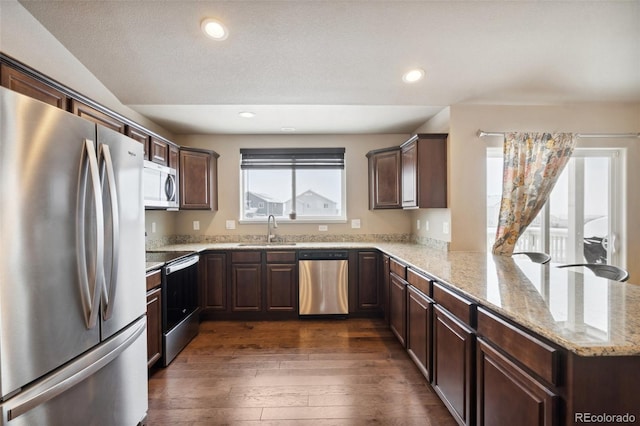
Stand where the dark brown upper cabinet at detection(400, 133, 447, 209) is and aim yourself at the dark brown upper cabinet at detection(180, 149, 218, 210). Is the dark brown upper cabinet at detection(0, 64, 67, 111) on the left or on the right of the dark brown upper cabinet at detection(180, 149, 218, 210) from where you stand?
left

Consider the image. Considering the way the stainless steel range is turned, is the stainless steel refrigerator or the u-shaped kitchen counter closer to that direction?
the u-shaped kitchen counter

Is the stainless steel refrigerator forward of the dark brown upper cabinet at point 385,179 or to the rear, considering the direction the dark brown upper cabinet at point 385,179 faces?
forward

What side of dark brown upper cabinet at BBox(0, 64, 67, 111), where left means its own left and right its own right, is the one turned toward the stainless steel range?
left

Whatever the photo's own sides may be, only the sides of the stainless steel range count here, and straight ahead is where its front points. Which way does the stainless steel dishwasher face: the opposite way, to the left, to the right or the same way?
to the right

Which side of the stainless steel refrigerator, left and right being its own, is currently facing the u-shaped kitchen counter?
front

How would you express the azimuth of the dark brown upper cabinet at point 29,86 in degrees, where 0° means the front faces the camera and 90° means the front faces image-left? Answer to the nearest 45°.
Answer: approximately 315°

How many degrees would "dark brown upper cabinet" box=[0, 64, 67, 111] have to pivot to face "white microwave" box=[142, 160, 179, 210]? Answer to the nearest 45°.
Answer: approximately 90° to its left

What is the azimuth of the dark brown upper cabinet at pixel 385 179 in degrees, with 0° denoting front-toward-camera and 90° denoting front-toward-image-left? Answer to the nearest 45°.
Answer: approximately 45°
